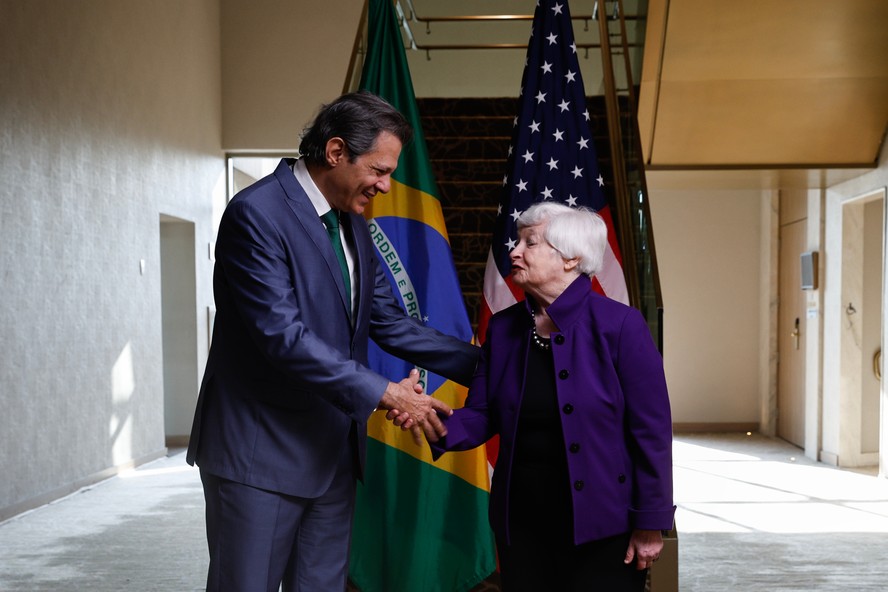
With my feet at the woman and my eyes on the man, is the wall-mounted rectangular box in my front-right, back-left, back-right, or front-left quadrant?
back-right

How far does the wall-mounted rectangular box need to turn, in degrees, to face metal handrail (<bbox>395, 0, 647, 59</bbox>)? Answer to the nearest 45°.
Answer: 0° — it already faces it

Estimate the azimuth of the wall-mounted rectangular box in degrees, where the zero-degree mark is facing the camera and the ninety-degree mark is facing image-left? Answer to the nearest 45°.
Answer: approximately 45°

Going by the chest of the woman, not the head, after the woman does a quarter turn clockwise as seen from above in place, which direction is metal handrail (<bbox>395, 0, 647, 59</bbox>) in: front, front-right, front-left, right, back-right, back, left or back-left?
front-right

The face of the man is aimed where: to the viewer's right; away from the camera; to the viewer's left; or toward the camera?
to the viewer's right

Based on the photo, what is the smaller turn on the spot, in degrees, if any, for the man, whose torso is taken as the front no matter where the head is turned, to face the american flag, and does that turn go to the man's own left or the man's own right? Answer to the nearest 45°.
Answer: approximately 90° to the man's own left

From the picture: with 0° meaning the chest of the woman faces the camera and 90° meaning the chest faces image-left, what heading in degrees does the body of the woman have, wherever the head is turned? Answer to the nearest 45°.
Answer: approximately 45°

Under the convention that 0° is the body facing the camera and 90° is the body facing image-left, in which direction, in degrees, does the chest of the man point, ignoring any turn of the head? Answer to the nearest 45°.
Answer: approximately 315°

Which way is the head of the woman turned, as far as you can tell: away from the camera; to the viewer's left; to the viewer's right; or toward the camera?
to the viewer's left

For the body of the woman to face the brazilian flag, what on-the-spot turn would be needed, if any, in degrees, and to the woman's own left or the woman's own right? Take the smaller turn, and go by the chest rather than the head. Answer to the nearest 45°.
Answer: approximately 90° to the woman's own right
